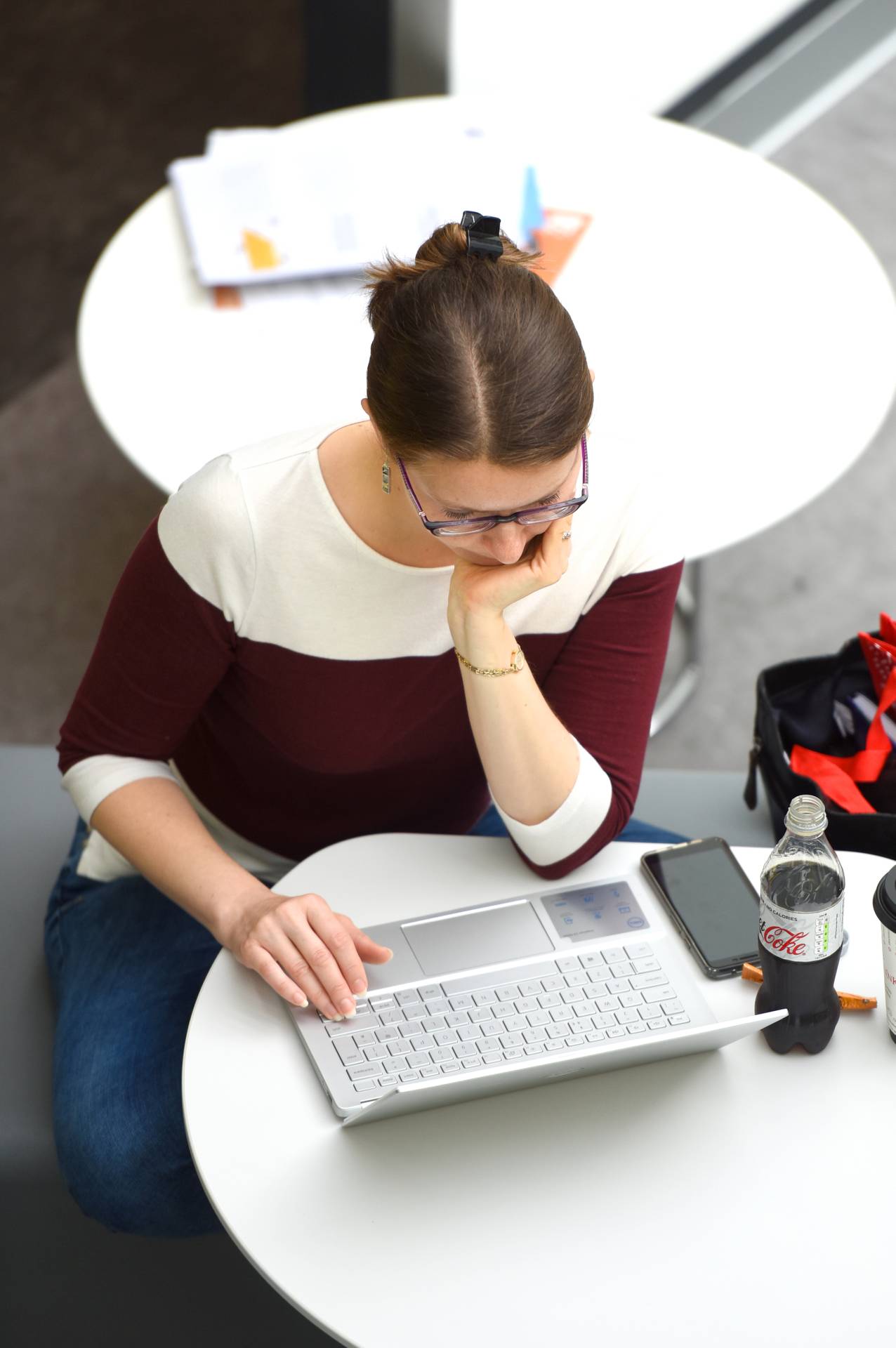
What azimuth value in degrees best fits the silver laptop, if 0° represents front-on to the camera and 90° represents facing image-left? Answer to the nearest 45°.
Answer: approximately 180°

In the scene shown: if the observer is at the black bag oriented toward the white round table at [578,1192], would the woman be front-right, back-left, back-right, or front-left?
front-right

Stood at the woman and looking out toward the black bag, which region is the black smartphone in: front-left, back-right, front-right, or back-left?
front-right

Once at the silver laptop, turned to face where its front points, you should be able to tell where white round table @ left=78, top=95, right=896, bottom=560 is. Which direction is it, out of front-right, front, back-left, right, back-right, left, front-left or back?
front

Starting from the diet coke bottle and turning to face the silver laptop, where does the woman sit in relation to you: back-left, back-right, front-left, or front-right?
front-right

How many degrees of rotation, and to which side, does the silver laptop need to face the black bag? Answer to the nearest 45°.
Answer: approximately 45° to its right

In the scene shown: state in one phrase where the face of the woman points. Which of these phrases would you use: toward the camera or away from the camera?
toward the camera
